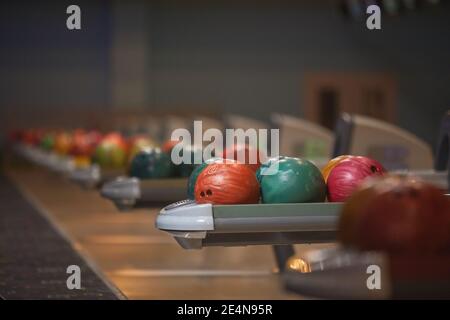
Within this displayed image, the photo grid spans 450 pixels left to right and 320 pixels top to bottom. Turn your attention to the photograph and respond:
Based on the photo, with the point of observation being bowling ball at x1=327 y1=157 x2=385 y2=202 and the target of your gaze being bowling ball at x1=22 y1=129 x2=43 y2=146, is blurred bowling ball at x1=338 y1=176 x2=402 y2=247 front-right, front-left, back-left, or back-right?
back-left

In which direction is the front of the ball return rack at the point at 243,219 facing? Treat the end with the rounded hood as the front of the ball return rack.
to the viewer's left

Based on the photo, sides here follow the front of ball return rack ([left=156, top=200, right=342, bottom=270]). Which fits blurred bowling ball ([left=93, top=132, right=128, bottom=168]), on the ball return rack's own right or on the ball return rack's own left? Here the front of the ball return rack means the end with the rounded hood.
on the ball return rack's own right

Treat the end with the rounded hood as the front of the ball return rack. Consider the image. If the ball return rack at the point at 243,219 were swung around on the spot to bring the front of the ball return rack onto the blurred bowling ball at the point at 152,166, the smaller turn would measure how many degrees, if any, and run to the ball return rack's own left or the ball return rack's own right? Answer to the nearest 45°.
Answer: approximately 90° to the ball return rack's own right

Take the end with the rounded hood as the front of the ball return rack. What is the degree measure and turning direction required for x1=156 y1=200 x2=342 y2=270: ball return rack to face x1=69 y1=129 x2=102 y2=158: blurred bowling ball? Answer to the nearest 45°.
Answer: approximately 90° to its right

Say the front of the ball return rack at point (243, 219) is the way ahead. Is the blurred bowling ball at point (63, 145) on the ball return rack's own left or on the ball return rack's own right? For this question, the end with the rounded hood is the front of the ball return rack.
on the ball return rack's own right

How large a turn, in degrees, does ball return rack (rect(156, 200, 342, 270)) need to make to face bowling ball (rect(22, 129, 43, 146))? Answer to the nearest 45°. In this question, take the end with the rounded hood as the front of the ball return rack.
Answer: approximately 90° to its right

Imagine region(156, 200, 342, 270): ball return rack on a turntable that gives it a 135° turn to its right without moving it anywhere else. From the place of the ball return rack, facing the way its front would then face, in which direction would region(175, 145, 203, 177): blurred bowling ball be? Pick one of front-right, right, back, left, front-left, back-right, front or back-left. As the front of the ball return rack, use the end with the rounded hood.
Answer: front-left

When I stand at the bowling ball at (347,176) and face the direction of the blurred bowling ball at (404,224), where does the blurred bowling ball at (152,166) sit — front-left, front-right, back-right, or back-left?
back-right

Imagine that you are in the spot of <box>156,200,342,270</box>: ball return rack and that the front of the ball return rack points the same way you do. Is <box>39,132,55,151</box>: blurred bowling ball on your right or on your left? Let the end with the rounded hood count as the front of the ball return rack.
on your right
